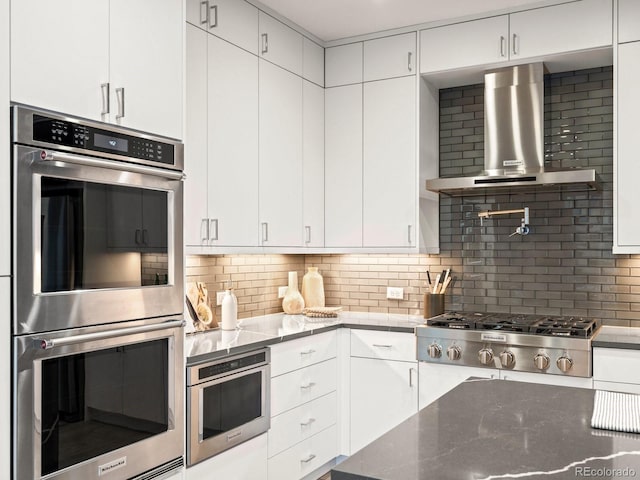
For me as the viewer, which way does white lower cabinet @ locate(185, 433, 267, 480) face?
facing the viewer and to the right of the viewer

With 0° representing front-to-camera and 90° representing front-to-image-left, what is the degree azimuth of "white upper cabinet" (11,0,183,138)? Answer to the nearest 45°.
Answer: approximately 315°

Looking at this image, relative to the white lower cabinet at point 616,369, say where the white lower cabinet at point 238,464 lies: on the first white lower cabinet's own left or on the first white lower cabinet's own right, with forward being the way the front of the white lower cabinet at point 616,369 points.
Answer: on the first white lower cabinet's own right

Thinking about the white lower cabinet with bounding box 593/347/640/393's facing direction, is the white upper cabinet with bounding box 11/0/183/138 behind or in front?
in front

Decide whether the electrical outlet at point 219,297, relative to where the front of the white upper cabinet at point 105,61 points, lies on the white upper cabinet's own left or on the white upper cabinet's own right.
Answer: on the white upper cabinet's own left

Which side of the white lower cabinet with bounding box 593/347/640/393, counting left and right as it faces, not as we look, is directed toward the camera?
front

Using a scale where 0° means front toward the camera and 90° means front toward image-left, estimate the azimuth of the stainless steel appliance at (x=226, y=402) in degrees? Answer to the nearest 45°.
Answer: approximately 315°

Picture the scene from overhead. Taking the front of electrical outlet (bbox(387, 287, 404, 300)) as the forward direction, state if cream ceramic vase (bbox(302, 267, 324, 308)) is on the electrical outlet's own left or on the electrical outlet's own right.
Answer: on the electrical outlet's own right

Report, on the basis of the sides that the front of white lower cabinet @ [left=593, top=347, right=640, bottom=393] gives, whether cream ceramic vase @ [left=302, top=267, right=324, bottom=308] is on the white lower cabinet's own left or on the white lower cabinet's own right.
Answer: on the white lower cabinet's own right

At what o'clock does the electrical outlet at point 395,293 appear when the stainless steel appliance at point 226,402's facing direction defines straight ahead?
The electrical outlet is roughly at 9 o'clock from the stainless steel appliance.

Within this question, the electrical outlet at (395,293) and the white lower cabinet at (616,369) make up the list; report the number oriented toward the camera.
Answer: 2
